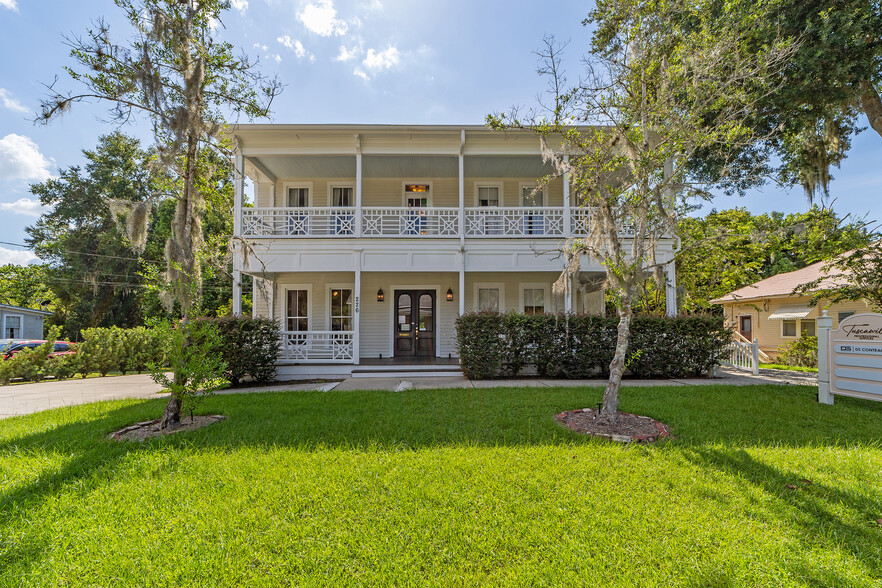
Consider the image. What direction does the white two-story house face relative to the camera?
toward the camera

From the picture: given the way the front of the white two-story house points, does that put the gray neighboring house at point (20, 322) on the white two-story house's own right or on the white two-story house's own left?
on the white two-story house's own right

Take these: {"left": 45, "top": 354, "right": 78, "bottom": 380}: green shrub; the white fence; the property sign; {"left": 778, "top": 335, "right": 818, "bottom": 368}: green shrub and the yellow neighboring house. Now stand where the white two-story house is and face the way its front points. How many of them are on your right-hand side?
1

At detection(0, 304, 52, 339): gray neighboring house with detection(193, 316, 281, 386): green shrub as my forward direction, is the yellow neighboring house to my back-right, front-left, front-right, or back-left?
front-left

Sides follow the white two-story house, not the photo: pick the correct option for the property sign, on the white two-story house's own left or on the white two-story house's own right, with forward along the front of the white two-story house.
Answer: on the white two-story house's own left

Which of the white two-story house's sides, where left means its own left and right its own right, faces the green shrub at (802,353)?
left

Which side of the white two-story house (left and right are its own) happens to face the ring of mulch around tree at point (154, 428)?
front

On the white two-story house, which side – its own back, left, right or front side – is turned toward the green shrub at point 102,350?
right

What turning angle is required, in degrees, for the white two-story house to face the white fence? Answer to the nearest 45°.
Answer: approximately 90° to its left

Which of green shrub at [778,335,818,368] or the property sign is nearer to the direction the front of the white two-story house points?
the property sign

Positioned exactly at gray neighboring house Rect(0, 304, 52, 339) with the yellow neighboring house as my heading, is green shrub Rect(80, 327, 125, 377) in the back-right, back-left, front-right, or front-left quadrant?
front-right

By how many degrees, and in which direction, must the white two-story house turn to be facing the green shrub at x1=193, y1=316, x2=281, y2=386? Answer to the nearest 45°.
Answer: approximately 45° to its right

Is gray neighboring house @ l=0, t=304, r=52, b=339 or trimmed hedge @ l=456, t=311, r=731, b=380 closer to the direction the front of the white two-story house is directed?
the trimmed hedge

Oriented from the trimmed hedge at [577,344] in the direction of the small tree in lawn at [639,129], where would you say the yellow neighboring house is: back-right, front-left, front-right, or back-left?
back-left

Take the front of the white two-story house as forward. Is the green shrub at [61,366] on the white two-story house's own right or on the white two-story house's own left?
on the white two-story house's own right
